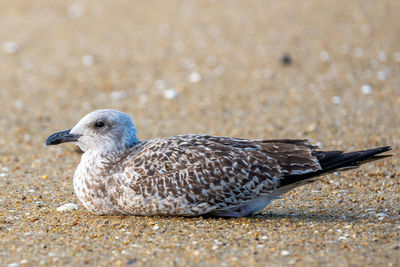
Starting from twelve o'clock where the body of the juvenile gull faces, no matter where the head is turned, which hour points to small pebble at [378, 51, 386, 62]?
The small pebble is roughly at 4 o'clock from the juvenile gull.

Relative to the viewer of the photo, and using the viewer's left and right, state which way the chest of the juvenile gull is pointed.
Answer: facing to the left of the viewer

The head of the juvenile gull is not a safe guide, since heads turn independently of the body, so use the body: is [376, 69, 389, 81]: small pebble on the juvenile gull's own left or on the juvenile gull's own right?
on the juvenile gull's own right

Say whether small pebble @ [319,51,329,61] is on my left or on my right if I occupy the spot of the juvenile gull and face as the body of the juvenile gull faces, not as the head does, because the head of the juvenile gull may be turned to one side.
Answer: on my right

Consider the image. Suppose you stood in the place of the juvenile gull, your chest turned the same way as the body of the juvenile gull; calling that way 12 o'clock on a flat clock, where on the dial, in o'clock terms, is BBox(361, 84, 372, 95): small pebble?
The small pebble is roughly at 4 o'clock from the juvenile gull.

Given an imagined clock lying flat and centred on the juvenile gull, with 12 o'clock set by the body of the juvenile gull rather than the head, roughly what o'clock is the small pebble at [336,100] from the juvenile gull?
The small pebble is roughly at 4 o'clock from the juvenile gull.

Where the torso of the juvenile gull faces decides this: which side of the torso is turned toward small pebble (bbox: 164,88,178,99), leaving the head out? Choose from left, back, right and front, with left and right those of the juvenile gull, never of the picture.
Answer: right

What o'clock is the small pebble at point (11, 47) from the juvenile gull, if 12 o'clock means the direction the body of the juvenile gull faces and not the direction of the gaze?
The small pebble is roughly at 2 o'clock from the juvenile gull.

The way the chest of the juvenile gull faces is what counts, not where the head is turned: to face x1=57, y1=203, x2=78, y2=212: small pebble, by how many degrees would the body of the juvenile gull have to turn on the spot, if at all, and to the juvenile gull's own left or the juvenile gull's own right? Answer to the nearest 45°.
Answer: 0° — it already faces it

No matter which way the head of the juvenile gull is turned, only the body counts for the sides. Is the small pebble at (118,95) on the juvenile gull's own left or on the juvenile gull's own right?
on the juvenile gull's own right
